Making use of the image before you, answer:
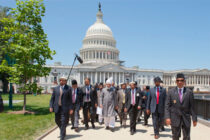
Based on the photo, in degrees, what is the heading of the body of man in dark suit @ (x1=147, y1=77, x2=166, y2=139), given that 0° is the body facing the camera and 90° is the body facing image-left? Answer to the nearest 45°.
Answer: approximately 0°

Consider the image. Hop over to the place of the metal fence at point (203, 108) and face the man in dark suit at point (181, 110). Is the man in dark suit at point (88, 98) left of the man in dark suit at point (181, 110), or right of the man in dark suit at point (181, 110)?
right

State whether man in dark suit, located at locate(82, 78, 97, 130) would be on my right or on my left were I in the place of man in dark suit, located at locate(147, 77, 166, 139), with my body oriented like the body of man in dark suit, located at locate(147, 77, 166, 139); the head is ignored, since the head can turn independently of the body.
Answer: on my right

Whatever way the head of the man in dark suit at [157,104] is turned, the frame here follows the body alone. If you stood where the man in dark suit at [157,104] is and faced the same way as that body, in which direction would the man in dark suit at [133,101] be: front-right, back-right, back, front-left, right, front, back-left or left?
back-right

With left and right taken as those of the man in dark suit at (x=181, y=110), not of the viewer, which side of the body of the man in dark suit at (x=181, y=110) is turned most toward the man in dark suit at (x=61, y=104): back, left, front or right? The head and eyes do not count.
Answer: right

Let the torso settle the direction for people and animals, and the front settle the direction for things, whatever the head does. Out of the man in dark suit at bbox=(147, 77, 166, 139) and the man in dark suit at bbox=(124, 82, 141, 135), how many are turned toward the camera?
2

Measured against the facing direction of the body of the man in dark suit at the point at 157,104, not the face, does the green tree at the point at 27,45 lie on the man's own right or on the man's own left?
on the man's own right

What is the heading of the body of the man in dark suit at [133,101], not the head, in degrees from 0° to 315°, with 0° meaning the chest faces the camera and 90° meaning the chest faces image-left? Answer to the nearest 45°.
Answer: approximately 0°
